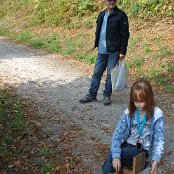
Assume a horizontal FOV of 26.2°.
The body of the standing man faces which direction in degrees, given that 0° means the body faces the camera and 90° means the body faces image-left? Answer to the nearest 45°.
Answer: approximately 45°
